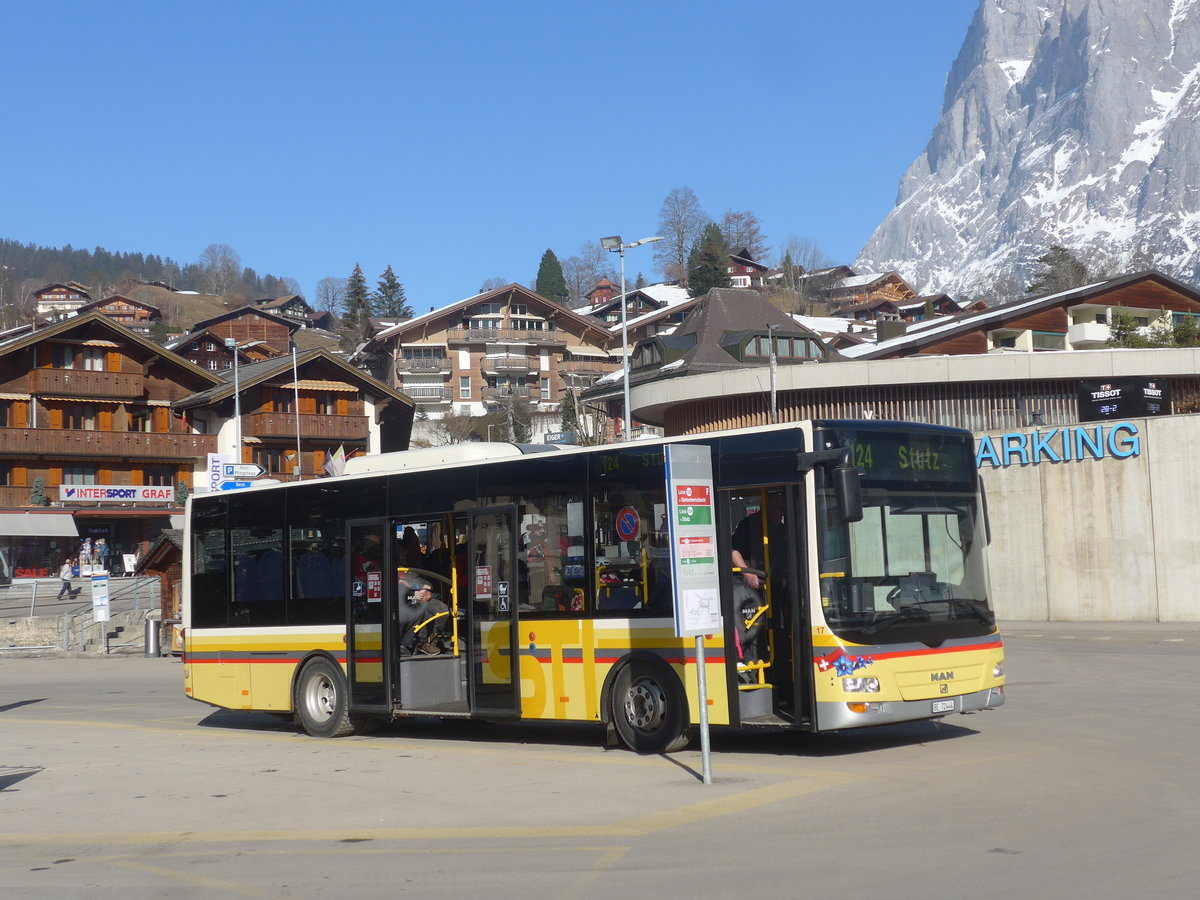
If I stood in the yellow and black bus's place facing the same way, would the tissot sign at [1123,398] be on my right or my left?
on my left

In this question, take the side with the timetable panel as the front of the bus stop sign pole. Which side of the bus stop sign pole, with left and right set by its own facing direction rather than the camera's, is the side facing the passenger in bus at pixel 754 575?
back

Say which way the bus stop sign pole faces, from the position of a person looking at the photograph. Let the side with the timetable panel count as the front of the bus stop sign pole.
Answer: facing the viewer

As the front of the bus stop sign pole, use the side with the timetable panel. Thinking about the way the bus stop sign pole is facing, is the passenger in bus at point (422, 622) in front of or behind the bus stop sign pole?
behind

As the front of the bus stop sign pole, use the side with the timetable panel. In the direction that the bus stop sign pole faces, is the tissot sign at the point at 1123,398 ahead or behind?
behind

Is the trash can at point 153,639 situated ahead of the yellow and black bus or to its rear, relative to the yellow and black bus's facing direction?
to the rear

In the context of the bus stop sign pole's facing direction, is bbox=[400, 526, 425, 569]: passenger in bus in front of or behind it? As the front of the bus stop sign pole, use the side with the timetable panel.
behind

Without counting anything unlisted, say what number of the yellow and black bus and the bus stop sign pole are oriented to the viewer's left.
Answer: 0

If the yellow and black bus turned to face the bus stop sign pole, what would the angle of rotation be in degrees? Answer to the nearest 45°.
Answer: approximately 45° to its right

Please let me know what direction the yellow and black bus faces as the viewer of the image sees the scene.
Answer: facing the viewer and to the right of the viewer
